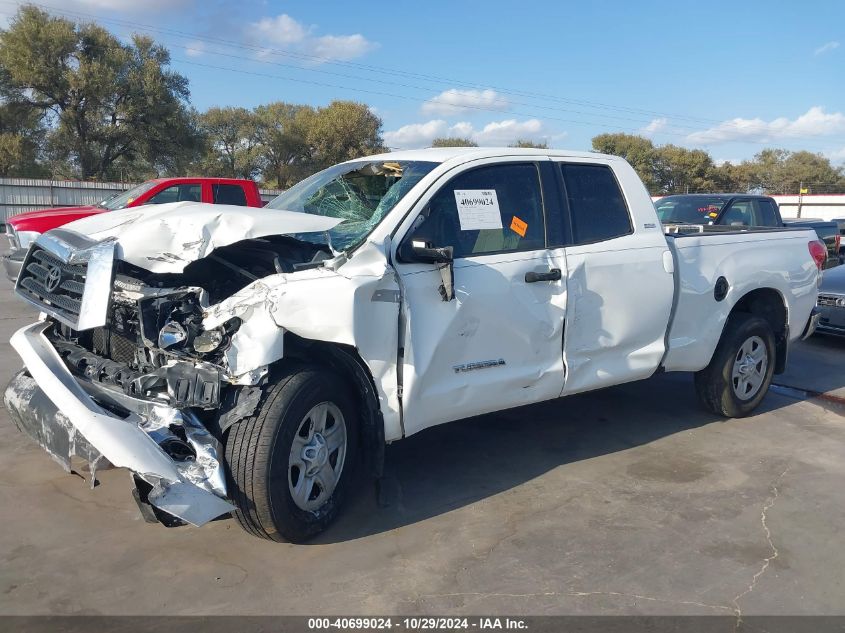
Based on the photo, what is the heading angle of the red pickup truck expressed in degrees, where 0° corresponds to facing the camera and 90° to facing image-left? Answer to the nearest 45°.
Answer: approximately 45°

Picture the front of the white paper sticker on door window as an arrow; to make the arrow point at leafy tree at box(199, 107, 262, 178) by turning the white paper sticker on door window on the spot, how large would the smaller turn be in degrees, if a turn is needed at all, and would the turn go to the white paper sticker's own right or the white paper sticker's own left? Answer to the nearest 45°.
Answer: approximately 180°

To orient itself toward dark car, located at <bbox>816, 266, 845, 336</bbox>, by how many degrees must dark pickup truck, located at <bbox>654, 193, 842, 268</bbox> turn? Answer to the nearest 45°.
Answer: approximately 90° to its left

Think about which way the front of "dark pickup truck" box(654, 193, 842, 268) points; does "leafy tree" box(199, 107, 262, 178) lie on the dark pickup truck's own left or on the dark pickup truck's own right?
on the dark pickup truck's own right

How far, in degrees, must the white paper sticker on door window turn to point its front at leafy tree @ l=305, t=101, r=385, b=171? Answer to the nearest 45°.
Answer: approximately 180°

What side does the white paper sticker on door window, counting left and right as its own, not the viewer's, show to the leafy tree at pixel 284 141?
back

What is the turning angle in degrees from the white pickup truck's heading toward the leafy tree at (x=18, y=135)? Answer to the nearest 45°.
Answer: approximately 90° to its right

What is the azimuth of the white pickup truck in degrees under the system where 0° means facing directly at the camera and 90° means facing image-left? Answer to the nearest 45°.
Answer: approximately 45°

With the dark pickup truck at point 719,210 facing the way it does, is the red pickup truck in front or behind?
in front

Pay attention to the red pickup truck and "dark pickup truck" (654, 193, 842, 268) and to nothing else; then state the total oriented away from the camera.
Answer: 0

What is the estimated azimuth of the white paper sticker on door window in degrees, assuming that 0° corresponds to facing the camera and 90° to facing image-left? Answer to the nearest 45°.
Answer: approximately 0°
